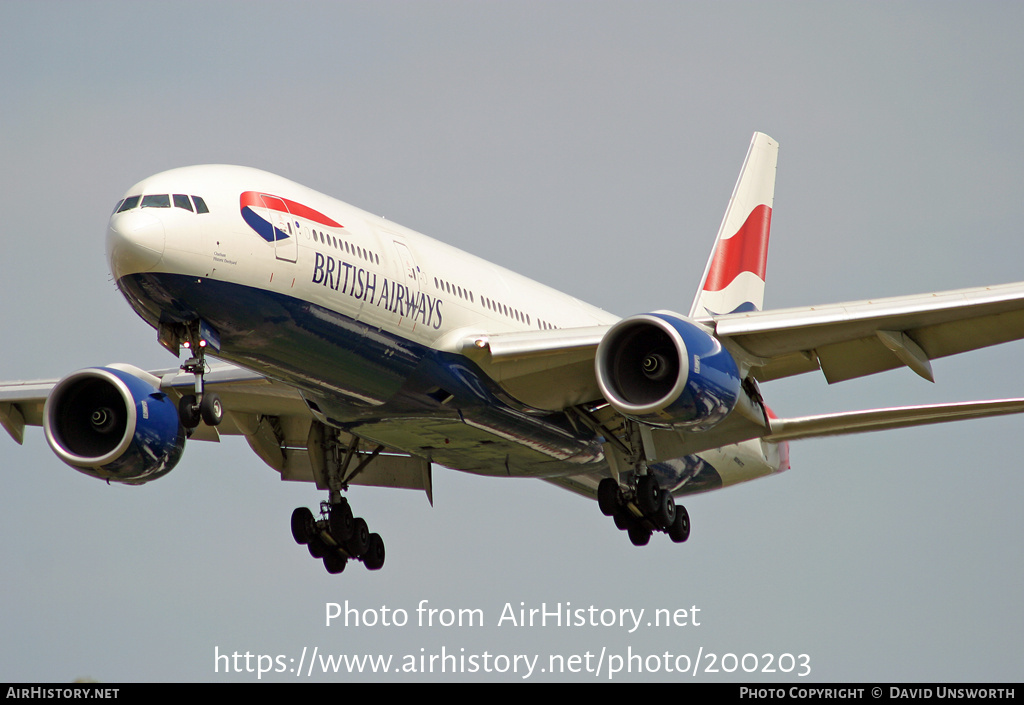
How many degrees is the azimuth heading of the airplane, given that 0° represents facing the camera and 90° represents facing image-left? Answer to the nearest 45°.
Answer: approximately 45°
